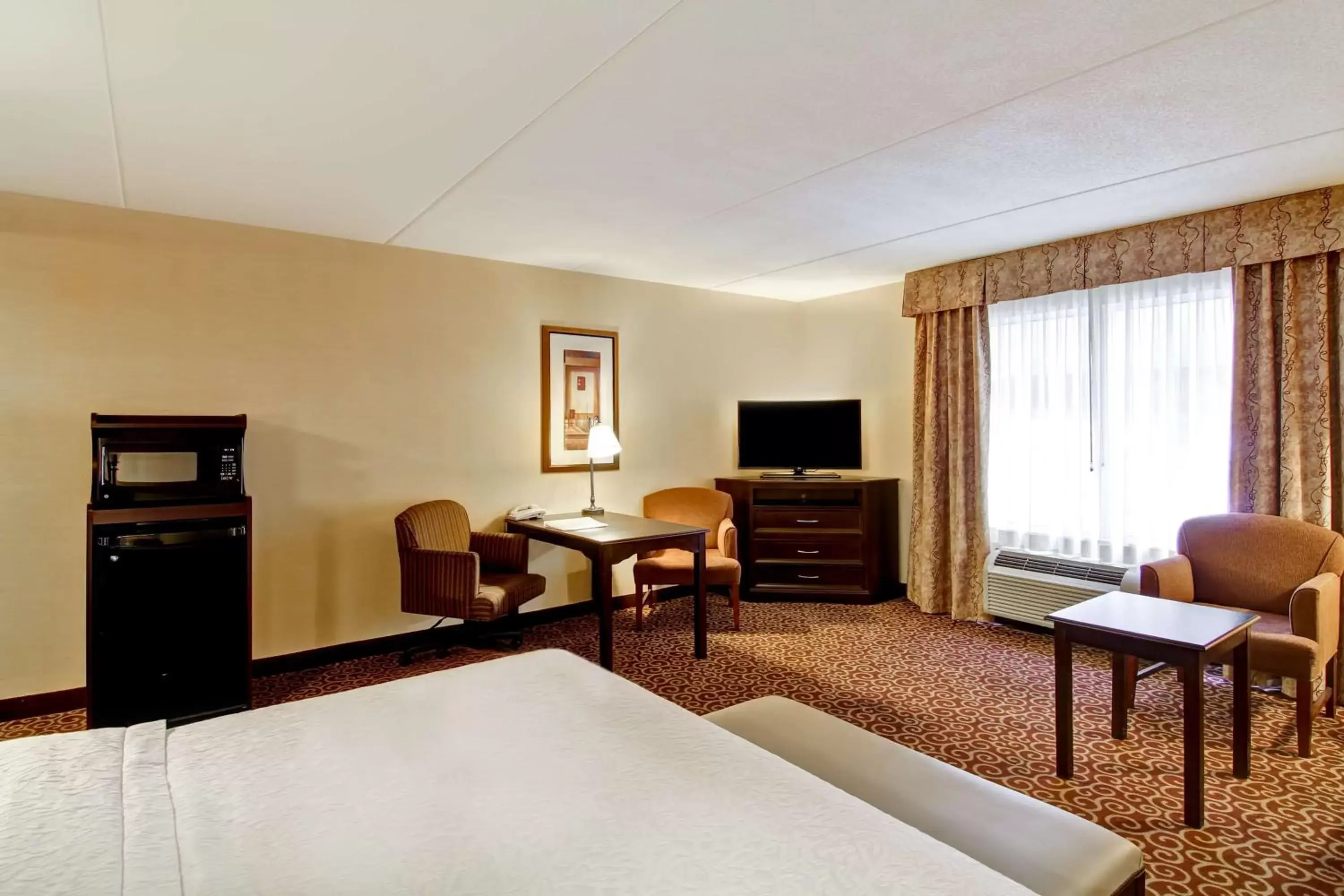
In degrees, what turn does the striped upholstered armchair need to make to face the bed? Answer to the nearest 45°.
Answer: approximately 45° to its right

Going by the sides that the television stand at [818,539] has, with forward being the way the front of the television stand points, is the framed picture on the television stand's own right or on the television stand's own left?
on the television stand's own right

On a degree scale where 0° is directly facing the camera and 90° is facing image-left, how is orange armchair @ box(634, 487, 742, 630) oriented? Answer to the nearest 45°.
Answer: approximately 0°

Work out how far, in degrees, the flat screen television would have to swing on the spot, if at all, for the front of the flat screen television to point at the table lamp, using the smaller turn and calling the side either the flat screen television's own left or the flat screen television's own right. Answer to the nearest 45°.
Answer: approximately 45° to the flat screen television's own right

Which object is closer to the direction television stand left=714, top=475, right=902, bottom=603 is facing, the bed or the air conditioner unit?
the bed

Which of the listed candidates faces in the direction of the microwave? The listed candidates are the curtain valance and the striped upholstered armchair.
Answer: the curtain valance

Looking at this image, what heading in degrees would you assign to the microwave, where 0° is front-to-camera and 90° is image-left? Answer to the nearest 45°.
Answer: approximately 0°

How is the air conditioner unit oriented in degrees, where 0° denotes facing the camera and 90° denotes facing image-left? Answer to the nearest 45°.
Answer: approximately 45°

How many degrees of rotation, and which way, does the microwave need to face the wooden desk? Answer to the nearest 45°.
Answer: approximately 90° to its left

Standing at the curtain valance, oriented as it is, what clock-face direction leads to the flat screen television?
The flat screen television is roughly at 2 o'clock from the curtain valance.

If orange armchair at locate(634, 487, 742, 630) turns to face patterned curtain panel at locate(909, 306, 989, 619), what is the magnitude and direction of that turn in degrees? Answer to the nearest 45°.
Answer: approximately 90° to its left

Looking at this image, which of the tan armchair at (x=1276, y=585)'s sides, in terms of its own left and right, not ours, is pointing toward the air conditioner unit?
right

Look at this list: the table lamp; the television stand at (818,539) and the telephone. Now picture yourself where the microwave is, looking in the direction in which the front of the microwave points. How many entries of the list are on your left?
3

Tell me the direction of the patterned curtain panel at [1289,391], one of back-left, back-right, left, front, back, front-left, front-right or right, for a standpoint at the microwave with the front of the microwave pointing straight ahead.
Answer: front-left
